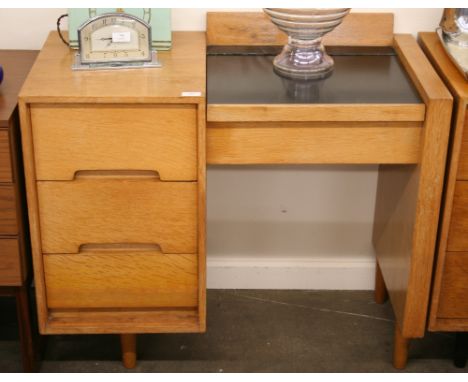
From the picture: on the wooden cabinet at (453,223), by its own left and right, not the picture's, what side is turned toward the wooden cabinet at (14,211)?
right

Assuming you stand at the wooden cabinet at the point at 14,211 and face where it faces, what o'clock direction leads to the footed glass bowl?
The footed glass bowl is roughly at 9 o'clock from the wooden cabinet.

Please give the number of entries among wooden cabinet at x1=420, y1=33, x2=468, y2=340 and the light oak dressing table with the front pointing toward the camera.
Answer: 2

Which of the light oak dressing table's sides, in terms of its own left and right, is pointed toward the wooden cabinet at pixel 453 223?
left

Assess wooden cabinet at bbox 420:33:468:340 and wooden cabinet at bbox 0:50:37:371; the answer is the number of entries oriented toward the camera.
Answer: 2

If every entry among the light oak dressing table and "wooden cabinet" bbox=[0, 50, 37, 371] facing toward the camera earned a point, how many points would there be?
2

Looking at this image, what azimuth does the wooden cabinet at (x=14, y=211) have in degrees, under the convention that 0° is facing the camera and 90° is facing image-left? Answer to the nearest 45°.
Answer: approximately 0°

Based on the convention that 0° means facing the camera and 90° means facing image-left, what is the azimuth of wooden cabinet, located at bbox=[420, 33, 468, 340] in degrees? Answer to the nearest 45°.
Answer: approximately 0°
